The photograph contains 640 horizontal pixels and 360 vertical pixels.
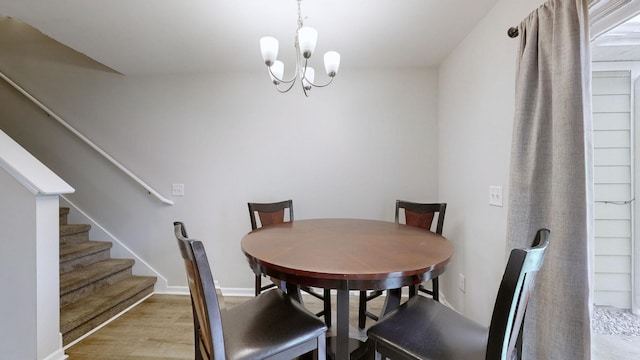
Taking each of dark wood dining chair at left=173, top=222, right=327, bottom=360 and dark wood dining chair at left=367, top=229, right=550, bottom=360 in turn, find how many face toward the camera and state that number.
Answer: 0

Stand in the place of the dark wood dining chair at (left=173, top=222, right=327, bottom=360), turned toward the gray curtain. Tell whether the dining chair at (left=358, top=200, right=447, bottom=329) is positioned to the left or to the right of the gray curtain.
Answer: left

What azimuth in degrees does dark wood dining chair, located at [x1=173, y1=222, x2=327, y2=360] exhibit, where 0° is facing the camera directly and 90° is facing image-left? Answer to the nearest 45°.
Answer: approximately 225°

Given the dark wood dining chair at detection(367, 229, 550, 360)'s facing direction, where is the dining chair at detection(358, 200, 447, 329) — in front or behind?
in front

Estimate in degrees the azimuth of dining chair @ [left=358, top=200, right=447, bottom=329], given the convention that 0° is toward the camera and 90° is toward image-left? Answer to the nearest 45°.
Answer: approximately 45°

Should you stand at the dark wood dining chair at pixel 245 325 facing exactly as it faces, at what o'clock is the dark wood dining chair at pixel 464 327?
the dark wood dining chair at pixel 464 327 is roughly at 2 o'clock from the dark wood dining chair at pixel 245 325.

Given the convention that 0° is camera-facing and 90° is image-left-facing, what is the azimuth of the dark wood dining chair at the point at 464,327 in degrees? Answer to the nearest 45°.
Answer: approximately 135°

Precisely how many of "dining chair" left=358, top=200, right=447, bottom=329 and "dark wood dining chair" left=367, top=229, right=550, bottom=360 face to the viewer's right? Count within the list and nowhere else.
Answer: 0

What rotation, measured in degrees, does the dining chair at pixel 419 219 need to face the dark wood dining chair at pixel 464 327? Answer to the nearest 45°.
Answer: approximately 45° to its left

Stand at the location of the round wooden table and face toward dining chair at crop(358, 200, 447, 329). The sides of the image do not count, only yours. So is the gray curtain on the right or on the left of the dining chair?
right
